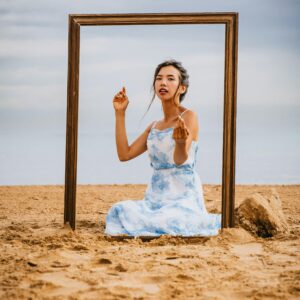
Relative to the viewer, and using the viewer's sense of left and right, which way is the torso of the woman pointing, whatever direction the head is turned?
facing the viewer and to the left of the viewer

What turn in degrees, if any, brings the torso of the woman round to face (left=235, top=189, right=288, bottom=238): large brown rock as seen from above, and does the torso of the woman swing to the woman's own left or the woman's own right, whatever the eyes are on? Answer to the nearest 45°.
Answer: approximately 135° to the woman's own left

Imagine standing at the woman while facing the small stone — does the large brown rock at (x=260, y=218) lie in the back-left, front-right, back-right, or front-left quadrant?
back-left

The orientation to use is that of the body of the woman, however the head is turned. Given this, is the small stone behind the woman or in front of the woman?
in front

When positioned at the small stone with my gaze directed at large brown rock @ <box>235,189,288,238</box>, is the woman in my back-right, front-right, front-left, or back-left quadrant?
front-left

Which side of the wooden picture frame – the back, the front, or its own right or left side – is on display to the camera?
front

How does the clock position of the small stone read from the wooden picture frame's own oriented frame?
The small stone is roughly at 1 o'clock from the wooden picture frame.
